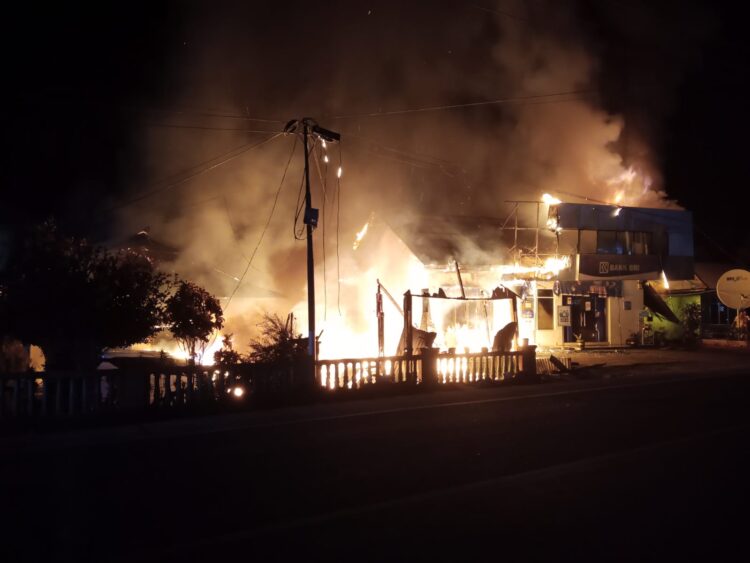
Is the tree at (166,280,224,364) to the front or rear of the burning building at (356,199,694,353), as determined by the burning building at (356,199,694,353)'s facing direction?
to the front

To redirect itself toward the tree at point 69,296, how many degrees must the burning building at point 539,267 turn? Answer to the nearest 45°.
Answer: approximately 45° to its right

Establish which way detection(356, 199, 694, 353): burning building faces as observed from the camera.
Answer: facing the viewer

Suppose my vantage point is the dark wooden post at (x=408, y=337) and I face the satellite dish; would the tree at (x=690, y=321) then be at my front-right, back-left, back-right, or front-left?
front-left

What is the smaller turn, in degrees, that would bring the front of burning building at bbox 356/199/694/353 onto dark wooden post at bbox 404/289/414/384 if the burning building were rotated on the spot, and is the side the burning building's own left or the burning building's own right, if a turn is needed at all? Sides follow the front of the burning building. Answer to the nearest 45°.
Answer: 0° — it already faces it

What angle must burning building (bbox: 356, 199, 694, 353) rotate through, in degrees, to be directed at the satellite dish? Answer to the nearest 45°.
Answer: approximately 45° to its left
